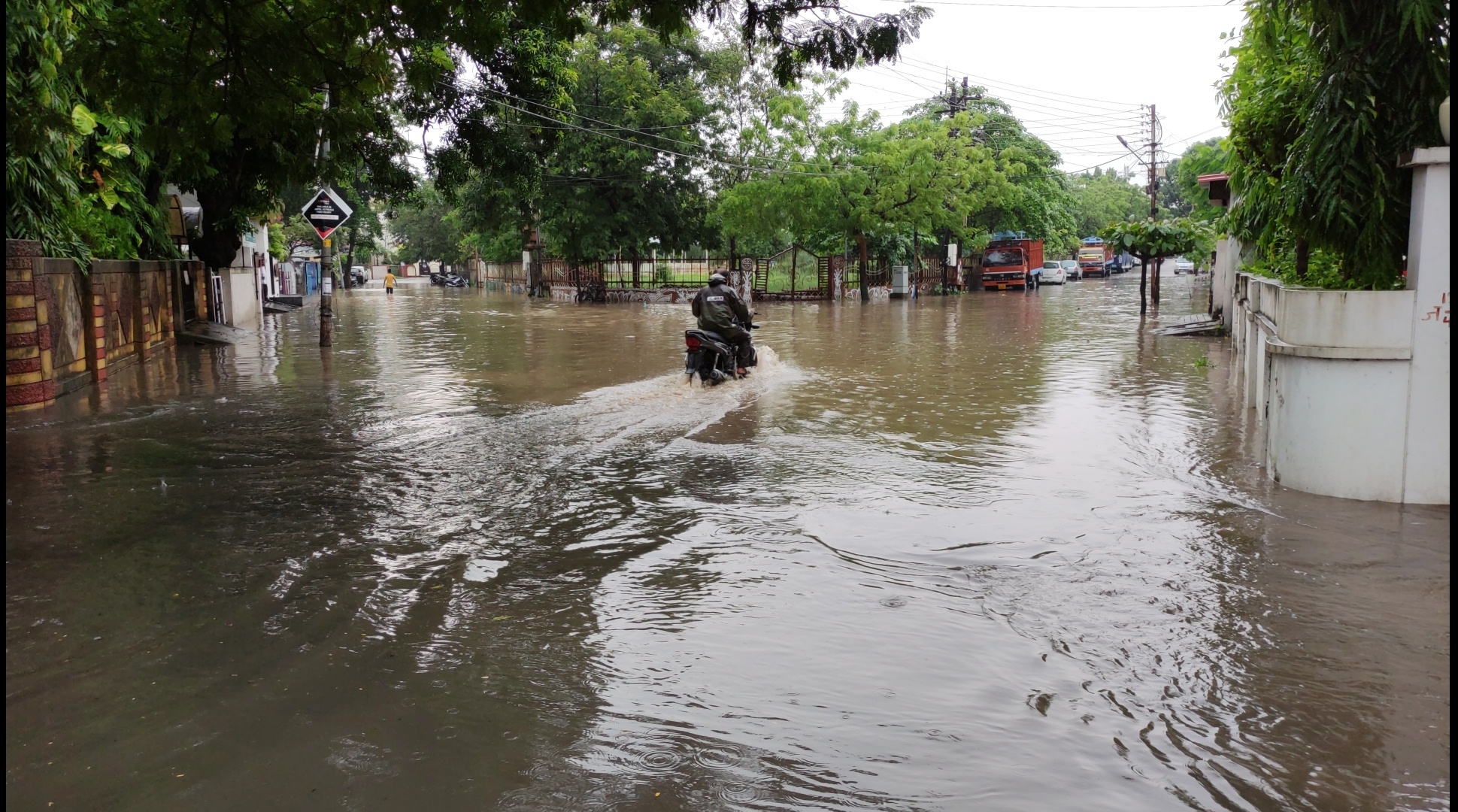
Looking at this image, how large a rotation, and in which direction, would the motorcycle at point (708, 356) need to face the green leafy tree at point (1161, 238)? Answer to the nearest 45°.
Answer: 0° — it already faces it

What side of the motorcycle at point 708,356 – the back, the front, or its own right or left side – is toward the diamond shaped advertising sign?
left

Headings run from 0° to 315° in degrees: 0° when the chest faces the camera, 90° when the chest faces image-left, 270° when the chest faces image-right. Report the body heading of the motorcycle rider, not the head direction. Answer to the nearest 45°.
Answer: approximately 225°

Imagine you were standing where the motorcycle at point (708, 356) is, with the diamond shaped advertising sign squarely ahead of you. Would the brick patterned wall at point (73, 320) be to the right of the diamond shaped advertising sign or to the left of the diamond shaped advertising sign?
left

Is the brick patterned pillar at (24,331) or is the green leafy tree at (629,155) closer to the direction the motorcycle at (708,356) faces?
the green leafy tree

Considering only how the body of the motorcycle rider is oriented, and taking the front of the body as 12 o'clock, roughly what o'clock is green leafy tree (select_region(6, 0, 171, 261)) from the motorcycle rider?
The green leafy tree is roughly at 7 o'clock from the motorcycle rider.

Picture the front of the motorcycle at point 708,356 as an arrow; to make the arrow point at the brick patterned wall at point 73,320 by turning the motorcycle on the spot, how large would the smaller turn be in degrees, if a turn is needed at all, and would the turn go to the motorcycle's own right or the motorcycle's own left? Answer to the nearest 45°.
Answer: approximately 135° to the motorcycle's own left

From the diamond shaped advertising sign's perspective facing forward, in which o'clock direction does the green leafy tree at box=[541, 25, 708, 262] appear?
The green leafy tree is roughly at 7 o'clock from the diamond shaped advertising sign.

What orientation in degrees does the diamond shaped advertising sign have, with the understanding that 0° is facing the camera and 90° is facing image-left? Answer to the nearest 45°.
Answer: approximately 0°

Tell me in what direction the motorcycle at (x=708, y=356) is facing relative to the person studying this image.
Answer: facing away from the viewer and to the right of the viewer

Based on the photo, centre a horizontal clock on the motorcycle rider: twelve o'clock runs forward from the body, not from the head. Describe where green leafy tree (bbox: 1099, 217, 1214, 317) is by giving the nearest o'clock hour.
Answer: The green leafy tree is roughly at 12 o'clock from the motorcycle rider.
